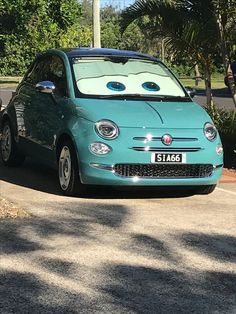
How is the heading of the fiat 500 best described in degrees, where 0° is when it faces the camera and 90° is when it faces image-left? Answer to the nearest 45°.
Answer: approximately 315°

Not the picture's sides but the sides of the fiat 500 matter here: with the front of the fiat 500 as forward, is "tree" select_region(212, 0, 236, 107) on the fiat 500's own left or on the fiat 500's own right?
on the fiat 500's own left

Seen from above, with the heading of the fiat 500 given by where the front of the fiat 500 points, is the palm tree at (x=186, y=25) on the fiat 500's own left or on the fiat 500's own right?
on the fiat 500's own left
